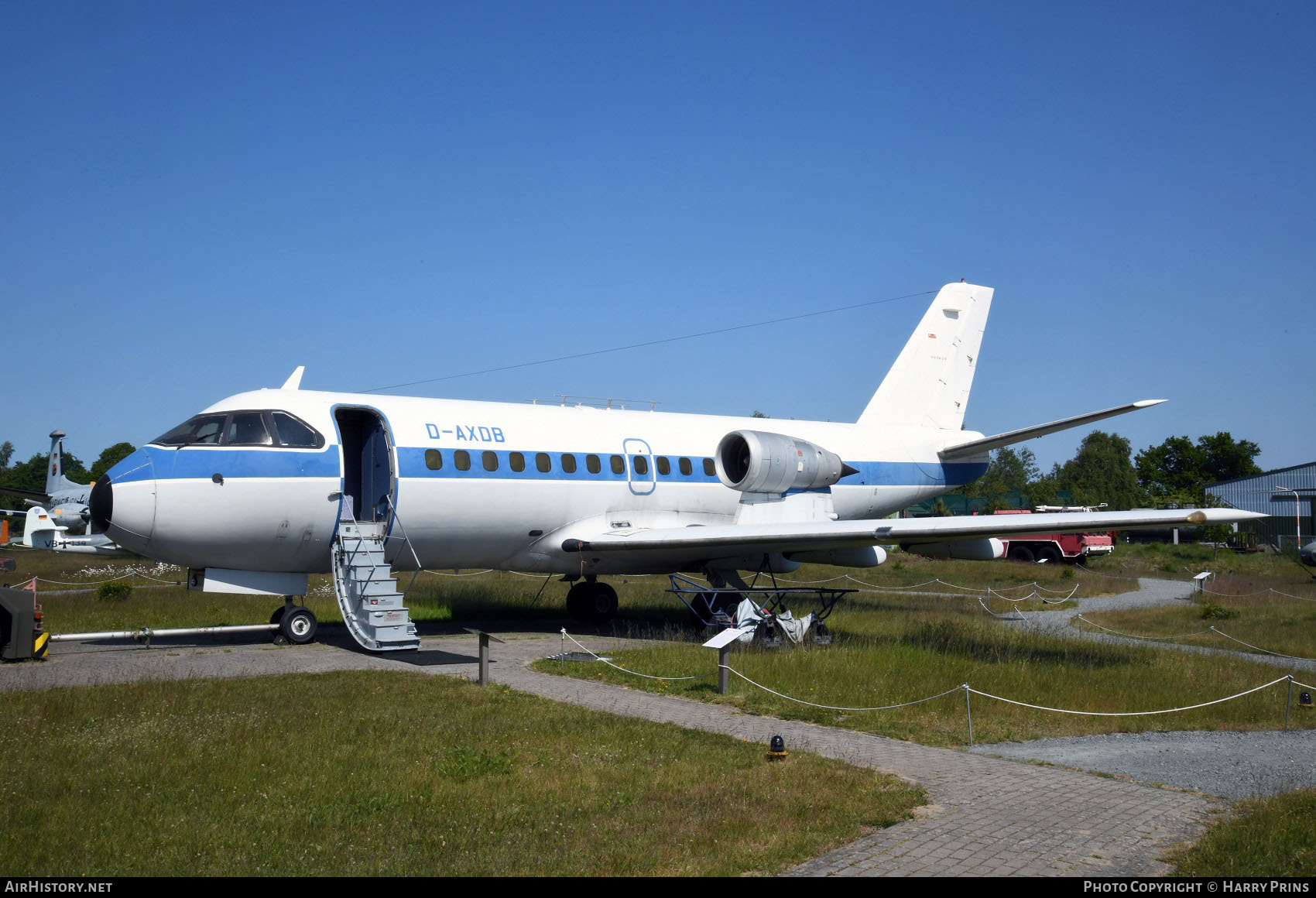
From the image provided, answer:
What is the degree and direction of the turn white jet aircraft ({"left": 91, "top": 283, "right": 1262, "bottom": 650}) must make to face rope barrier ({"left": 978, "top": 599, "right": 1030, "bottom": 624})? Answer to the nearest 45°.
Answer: approximately 180°

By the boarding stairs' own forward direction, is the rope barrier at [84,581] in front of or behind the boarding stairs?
behind

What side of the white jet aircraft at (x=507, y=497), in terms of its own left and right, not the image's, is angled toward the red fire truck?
back

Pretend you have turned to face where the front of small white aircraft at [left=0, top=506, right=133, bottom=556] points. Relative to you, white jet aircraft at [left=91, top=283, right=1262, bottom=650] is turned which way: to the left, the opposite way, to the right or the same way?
the opposite way

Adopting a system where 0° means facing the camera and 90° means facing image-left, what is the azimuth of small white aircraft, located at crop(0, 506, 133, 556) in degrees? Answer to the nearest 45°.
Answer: approximately 270°

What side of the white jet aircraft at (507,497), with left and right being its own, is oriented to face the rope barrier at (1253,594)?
back

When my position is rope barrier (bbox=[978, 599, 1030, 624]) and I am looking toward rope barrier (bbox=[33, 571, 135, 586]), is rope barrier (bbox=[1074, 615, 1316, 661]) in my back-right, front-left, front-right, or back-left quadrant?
back-left

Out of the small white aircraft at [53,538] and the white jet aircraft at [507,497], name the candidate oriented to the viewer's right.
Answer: the small white aircraft

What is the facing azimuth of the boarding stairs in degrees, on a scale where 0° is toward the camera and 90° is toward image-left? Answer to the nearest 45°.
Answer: approximately 315°

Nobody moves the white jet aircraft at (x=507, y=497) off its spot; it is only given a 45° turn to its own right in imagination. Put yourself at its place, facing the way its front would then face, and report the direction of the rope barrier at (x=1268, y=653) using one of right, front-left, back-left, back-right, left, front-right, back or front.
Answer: back
